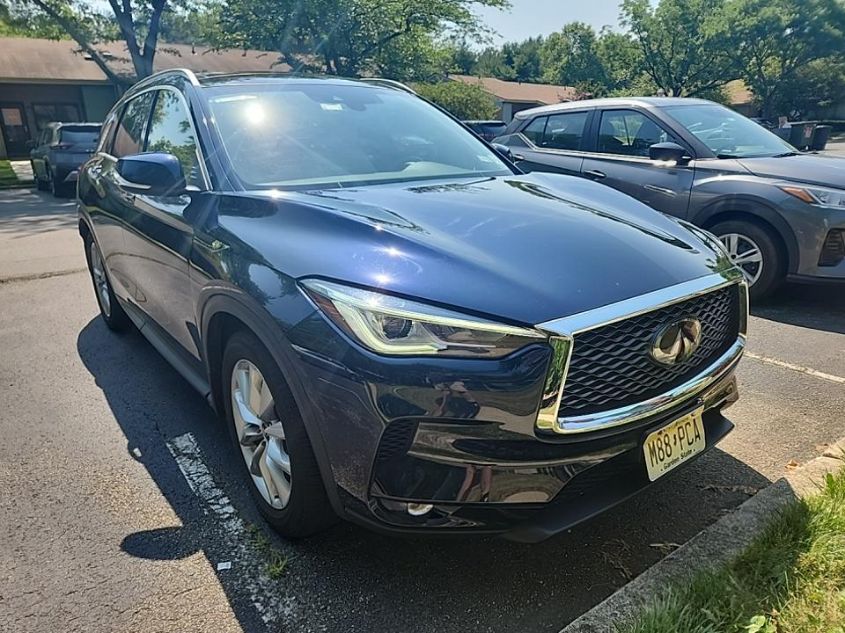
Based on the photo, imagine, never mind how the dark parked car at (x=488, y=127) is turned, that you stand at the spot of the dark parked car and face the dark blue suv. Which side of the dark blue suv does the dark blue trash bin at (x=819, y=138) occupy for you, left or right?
left

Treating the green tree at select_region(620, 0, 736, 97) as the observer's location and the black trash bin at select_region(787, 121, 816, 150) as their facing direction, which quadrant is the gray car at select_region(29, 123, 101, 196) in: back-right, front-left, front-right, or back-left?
front-right

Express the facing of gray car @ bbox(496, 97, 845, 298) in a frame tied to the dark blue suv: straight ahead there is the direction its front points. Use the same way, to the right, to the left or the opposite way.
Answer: the same way

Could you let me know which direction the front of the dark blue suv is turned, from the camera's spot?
facing the viewer and to the right of the viewer

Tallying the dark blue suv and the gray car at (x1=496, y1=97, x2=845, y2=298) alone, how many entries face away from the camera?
0

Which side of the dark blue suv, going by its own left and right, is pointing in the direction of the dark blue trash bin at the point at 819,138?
left

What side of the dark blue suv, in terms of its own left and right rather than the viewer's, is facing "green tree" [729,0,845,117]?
left

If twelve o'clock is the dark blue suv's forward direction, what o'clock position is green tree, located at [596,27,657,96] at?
The green tree is roughly at 8 o'clock from the dark blue suv.

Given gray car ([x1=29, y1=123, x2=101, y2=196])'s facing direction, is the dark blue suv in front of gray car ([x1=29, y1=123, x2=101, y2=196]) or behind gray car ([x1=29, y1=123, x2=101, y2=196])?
behind

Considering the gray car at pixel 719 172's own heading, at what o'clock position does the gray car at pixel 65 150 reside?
the gray car at pixel 65 150 is roughly at 5 o'clock from the gray car at pixel 719 172.

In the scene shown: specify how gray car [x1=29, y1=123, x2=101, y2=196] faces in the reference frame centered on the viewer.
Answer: facing away from the viewer and to the left of the viewer

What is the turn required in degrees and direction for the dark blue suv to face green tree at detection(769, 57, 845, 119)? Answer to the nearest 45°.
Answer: approximately 90° to its left

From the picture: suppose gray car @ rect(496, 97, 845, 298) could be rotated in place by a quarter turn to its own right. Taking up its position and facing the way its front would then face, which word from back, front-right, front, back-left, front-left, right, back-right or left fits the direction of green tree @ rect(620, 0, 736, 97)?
back-right
